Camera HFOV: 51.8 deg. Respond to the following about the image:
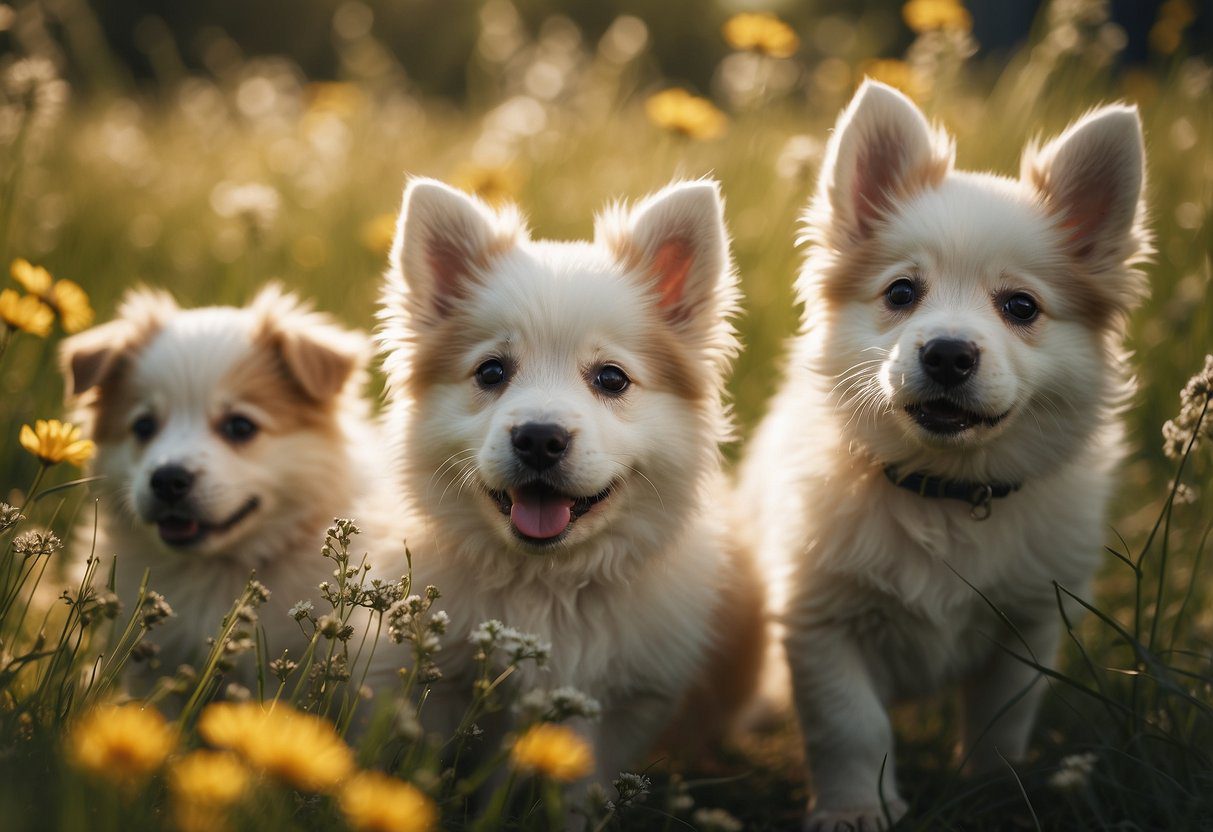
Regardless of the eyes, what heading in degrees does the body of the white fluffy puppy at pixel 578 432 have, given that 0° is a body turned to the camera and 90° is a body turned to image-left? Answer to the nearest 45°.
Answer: approximately 0°

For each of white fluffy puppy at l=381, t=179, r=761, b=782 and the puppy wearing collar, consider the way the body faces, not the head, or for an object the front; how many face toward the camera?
2

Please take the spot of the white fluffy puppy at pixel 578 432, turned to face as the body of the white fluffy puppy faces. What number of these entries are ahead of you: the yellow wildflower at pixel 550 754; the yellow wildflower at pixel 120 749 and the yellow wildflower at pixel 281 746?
3

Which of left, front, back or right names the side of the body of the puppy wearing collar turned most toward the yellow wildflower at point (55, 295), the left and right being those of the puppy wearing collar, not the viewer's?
right

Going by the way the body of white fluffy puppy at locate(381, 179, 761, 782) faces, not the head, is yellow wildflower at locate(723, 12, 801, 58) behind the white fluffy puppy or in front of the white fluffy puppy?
behind

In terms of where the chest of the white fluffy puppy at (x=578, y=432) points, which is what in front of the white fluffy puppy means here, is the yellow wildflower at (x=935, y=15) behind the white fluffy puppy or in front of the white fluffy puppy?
behind

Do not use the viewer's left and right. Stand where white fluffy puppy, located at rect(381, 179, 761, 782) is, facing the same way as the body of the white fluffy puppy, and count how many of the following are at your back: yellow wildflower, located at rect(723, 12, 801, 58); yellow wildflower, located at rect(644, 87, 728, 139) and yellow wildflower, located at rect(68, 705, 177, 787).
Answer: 2

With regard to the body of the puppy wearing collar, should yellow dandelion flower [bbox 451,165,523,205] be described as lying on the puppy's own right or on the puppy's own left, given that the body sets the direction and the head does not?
on the puppy's own right
